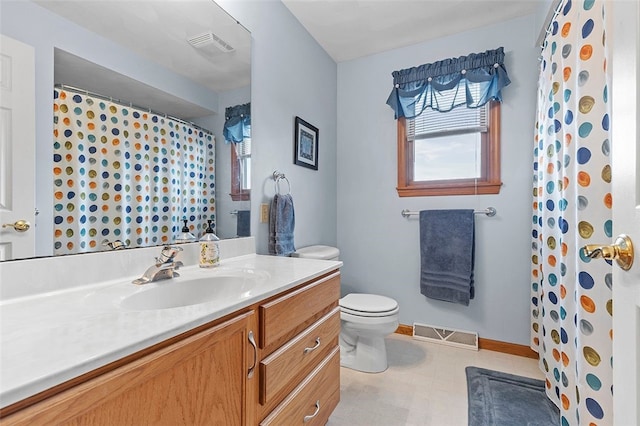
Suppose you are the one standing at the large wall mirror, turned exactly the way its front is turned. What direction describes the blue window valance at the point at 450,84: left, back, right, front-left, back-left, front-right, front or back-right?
front-left

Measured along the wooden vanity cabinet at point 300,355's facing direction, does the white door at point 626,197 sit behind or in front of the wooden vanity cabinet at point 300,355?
in front

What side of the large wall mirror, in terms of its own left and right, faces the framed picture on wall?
left

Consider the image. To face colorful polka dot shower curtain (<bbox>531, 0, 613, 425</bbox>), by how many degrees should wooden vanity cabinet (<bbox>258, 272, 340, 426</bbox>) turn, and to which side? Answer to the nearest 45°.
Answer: approximately 45° to its left

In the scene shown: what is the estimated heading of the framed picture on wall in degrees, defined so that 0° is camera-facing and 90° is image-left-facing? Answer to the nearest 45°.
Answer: approximately 315°

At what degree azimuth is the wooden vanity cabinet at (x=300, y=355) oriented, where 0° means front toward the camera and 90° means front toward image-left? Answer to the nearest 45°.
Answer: approximately 315°

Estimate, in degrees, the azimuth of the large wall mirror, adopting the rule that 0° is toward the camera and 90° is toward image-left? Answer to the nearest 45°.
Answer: approximately 315°

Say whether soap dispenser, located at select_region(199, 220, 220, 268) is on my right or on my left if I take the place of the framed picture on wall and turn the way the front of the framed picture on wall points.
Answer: on my right
